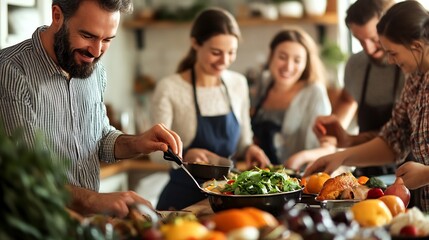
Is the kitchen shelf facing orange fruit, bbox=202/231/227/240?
yes

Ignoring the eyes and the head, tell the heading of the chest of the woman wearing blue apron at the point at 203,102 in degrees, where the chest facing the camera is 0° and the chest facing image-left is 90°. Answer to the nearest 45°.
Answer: approximately 315°

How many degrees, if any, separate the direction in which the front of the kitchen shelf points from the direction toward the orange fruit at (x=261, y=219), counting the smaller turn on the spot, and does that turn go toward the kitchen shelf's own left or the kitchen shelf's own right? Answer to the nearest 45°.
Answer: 0° — it already faces it

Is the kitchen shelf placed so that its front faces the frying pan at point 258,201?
yes

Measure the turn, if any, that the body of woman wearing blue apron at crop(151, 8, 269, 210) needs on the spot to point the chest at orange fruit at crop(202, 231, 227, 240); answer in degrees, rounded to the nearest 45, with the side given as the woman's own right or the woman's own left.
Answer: approximately 45° to the woman's own right

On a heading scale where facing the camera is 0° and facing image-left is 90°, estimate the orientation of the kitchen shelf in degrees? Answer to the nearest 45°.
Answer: approximately 0°
